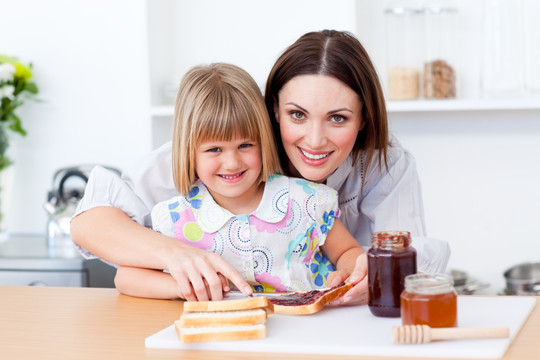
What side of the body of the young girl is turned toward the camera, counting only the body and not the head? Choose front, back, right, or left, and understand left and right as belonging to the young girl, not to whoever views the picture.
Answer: front

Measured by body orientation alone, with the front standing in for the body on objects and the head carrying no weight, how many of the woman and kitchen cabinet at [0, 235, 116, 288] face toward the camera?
2

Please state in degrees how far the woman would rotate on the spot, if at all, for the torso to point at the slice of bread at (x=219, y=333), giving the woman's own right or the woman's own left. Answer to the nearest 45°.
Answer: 0° — they already face it

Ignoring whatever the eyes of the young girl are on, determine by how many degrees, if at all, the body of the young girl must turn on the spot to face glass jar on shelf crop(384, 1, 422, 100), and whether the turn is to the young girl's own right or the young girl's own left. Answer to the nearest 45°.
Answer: approximately 135° to the young girl's own left

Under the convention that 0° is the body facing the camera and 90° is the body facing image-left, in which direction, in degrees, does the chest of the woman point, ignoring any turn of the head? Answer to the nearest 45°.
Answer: approximately 0°

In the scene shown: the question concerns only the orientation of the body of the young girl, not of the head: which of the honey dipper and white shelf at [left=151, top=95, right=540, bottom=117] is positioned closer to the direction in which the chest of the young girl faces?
the honey dipper

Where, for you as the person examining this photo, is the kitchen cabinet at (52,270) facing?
facing the viewer
